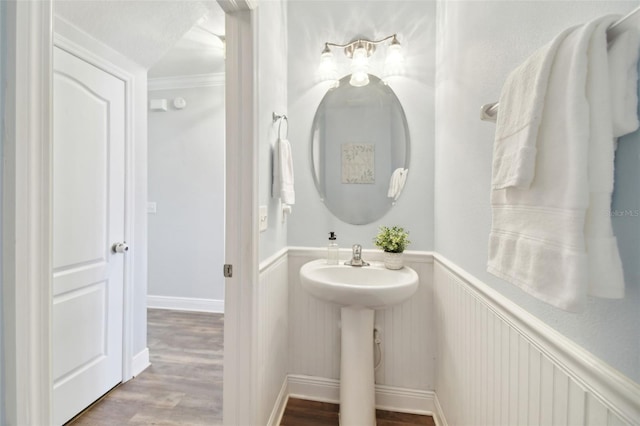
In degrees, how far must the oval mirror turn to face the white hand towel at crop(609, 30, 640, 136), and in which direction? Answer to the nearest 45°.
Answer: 0° — it already faces it

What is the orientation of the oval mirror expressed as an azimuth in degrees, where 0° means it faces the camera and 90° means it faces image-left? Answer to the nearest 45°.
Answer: approximately 0°

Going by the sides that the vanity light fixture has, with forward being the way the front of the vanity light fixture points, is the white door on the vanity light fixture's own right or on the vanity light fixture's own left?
on the vanity light fixture's own right

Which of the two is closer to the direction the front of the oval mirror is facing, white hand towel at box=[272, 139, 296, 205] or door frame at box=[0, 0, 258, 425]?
the door frame

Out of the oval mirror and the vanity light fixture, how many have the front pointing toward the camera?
2
